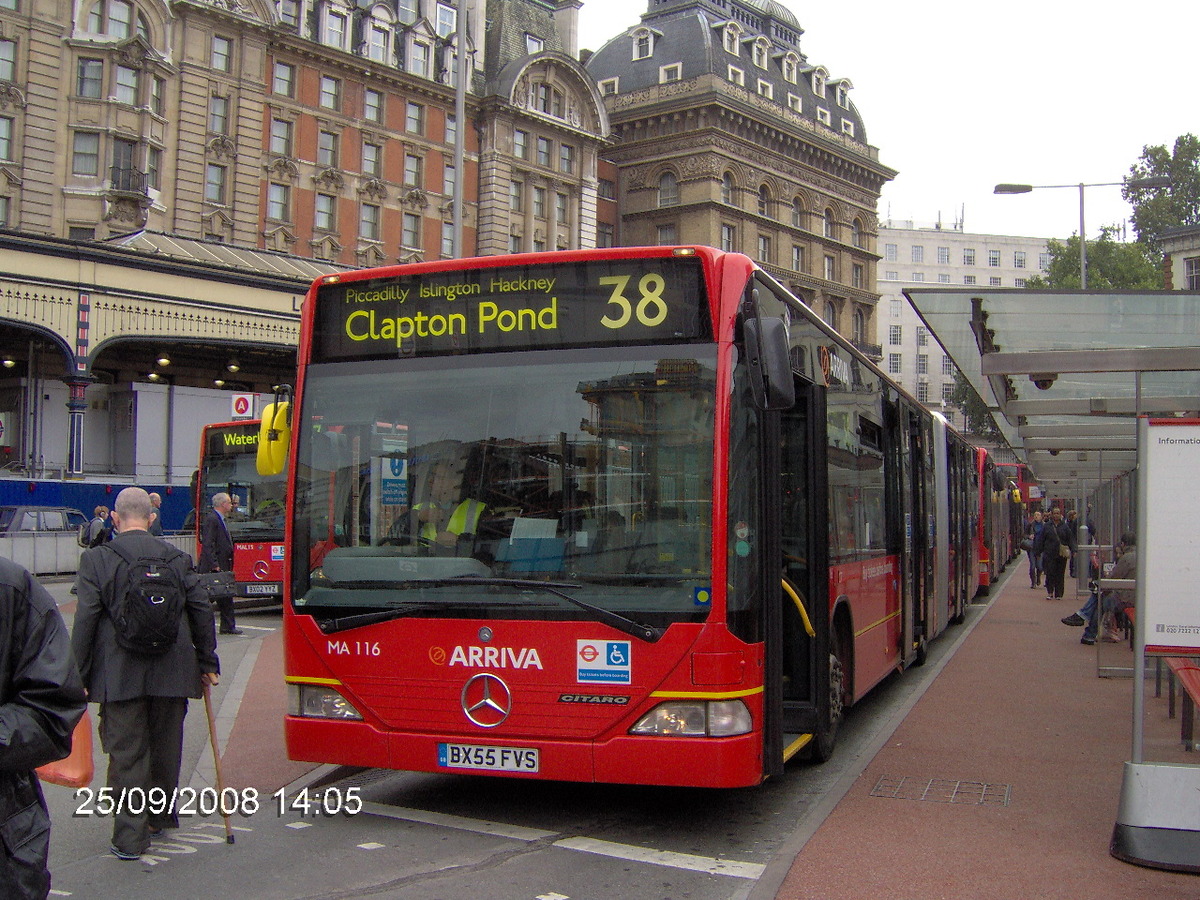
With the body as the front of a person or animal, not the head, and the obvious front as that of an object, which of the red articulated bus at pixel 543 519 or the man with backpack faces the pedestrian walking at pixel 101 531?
the man with backpack

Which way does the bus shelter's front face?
to the viewer's left

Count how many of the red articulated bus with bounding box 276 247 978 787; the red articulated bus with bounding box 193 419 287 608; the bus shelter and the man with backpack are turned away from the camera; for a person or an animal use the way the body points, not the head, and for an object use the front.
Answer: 1

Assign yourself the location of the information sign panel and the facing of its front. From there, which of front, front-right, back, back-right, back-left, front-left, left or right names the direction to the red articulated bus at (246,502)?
back-right

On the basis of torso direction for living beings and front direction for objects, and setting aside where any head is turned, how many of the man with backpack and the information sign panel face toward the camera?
1

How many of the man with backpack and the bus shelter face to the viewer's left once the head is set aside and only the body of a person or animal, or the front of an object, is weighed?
1

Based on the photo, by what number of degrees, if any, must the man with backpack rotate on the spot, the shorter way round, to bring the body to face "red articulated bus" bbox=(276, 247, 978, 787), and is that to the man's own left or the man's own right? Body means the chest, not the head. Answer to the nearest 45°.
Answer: approximately 90° to the man's own right

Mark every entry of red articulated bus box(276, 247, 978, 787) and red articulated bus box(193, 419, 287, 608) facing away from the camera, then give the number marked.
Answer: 0

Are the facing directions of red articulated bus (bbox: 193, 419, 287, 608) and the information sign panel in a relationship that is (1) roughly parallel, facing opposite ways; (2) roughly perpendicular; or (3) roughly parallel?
roughly parallel

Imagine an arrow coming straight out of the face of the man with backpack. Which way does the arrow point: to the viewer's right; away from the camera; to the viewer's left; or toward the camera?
away from the camera

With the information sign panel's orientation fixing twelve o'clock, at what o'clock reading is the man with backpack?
The man with backpack is roughly at 2 o'clock from the information sign panel.

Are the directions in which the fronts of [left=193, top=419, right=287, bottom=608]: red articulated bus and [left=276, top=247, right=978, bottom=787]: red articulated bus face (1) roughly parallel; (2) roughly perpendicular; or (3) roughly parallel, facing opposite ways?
roughly parallel

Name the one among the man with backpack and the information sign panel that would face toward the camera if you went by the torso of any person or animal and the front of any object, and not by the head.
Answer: the information sign panel

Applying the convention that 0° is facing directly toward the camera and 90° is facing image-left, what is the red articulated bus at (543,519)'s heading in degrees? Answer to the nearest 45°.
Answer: approximately 45°

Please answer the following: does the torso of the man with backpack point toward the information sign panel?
no

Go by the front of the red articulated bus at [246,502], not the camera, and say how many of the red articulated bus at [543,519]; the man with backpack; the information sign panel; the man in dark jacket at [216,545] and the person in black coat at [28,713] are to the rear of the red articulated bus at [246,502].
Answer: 0

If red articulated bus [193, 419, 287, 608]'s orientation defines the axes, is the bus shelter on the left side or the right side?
on its left

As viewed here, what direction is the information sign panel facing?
toward the camera

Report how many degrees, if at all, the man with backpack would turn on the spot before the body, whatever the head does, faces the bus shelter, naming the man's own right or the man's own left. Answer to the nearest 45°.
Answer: approximately 90° to the man's own right

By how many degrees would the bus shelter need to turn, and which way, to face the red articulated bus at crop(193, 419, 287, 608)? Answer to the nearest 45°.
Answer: approximately 45° to its right
